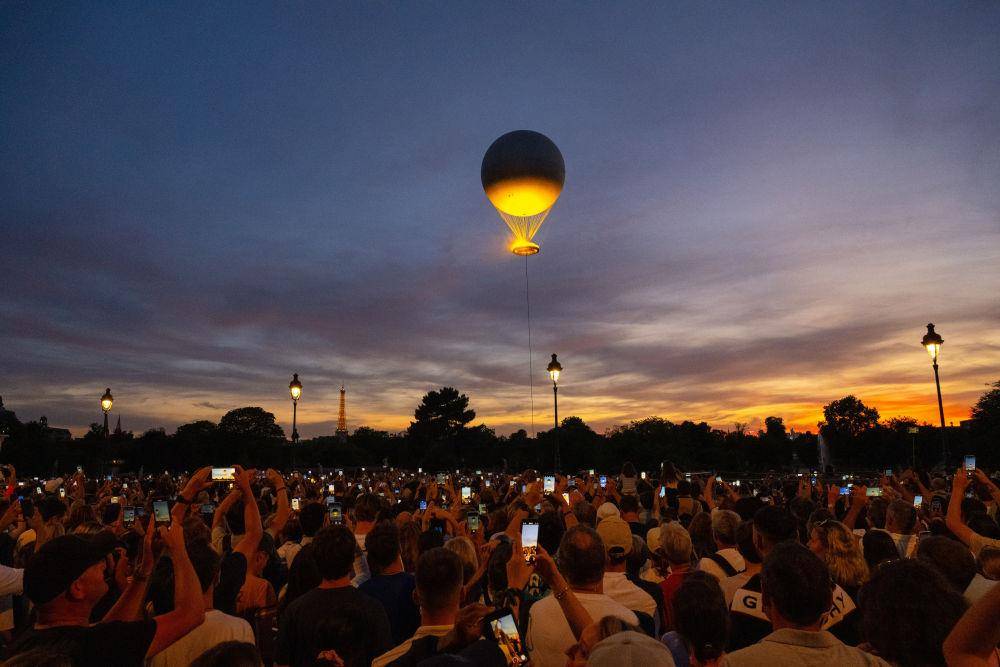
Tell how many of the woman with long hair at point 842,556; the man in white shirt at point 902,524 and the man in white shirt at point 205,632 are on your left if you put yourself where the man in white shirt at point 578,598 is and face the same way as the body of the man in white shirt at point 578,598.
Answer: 1

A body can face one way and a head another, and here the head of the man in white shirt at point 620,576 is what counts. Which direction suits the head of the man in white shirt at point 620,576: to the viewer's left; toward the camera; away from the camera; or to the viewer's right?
away from the camera

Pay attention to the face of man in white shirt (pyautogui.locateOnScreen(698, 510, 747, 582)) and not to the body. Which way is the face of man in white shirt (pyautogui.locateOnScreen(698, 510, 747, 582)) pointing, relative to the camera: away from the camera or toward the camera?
away from the camera

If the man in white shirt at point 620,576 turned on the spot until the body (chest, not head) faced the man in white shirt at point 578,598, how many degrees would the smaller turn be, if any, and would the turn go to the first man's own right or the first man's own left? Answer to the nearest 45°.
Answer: approximately 180°

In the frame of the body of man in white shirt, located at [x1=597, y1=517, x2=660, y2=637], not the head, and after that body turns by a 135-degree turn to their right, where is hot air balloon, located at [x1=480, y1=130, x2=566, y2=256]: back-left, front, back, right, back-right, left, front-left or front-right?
back-left

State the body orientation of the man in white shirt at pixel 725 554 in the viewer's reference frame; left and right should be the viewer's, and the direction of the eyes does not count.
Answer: facing away from the viewer

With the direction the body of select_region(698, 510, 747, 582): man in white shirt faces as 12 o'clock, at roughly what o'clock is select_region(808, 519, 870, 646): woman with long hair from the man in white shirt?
The woman with long hair is roughly at 4 o'clock from the man in white shirt.

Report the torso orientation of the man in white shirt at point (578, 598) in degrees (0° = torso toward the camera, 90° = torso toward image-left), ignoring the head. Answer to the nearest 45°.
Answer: approximately 180°

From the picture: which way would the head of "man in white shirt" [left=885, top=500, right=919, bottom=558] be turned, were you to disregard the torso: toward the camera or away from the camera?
away from the camera

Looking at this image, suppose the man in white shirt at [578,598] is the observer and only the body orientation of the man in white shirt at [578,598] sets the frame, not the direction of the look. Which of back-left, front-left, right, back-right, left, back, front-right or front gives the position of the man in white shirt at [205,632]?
left

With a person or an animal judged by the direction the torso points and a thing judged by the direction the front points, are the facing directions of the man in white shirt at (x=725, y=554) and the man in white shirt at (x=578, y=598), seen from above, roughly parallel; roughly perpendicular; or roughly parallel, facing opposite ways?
roughly parallel

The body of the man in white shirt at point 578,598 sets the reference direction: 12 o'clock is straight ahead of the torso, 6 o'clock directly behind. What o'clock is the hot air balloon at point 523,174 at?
The hot air balloon is roughly at 12 o'clock from the man in white shirt.

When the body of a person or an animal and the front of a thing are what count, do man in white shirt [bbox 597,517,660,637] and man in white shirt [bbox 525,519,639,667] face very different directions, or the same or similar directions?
same or similar directions

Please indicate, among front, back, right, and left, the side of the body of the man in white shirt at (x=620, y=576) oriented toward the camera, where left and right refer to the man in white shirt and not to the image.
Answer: back

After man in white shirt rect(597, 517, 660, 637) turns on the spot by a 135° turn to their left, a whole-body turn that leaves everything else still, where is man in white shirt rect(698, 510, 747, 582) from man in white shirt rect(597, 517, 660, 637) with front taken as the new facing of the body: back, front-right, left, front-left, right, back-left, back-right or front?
back

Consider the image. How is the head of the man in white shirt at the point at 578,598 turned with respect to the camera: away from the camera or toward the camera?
away from the camera

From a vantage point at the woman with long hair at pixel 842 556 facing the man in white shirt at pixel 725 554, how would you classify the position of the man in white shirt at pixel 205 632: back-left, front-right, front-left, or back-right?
front-left

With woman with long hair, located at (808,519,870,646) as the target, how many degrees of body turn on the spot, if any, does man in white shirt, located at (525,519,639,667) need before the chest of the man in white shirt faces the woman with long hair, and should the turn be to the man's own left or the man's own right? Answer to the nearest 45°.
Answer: approximately 45° to the man's own right
